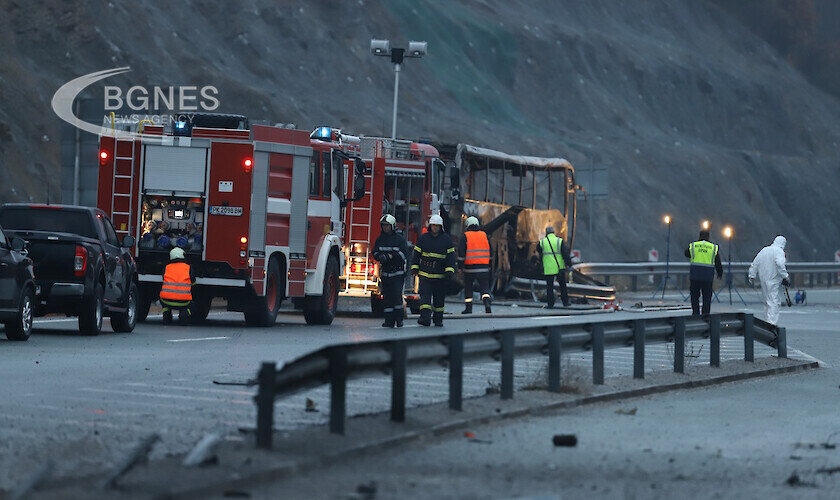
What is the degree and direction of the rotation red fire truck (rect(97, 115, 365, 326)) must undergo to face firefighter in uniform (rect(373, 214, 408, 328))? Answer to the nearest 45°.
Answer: approximately 45° to its right

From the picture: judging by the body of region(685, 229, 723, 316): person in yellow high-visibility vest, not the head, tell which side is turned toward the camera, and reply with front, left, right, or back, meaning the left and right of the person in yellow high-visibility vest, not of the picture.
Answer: back

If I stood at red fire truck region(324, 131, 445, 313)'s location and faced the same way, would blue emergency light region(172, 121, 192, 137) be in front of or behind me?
behind

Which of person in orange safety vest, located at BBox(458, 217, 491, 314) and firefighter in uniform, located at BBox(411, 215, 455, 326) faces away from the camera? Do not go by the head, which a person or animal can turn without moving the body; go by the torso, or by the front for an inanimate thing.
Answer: the person in orange safety vest

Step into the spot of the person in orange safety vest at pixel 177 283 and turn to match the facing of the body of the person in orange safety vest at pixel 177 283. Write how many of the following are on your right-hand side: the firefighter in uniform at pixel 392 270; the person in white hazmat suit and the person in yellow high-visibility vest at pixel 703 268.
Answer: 3

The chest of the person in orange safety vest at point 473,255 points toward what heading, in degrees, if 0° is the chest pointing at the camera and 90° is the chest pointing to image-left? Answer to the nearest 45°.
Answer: approximately 180°

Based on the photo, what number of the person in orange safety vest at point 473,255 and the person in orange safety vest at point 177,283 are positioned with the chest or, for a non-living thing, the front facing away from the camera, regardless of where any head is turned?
2

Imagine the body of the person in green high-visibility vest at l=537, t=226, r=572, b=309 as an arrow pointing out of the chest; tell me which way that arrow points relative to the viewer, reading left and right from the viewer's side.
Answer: facing away from the viewer

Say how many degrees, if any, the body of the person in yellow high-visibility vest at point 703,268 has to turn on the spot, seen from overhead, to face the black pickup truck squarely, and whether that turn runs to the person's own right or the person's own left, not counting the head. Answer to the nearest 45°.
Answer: approximately 135° to the person's own left

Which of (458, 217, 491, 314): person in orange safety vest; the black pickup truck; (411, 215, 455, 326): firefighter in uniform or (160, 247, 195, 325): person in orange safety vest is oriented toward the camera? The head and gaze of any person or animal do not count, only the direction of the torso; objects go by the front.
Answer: the firefighter in uniform

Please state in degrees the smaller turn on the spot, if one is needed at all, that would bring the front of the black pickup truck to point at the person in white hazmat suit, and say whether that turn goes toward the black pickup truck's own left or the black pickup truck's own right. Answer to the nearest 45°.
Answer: approximately 45° to the black pickup truck's own right

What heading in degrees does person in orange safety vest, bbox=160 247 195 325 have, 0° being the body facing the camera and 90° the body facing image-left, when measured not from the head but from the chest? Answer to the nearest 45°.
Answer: approximately 180°

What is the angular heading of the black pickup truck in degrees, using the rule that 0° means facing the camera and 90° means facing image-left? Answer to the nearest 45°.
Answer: approximately 225°
